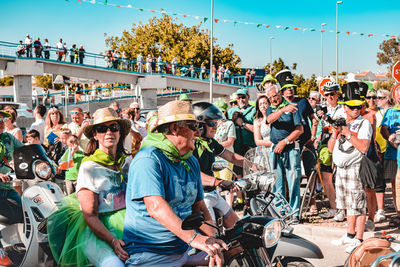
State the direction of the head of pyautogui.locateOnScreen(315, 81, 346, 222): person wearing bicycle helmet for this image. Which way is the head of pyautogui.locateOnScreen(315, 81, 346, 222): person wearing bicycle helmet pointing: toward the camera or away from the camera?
toward the camera

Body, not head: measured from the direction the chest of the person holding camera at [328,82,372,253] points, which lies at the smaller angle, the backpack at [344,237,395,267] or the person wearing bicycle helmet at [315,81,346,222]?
the backpack

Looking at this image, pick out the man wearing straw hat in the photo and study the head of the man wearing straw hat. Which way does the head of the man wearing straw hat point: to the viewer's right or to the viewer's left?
to the viewer's right

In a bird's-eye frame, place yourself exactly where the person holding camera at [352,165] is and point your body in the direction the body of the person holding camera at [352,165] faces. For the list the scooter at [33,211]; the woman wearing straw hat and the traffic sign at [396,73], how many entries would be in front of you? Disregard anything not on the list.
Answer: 2

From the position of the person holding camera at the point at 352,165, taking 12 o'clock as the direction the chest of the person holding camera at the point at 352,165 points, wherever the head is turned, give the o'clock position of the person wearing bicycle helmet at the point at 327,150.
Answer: the person wearing bicycle helmet at the point at 327,150 is roughly at 4 o'clock from the person holding camera at the point at 352,165.

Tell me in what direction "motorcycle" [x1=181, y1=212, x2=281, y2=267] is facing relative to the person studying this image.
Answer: facing the viewer and to the right of the viewer

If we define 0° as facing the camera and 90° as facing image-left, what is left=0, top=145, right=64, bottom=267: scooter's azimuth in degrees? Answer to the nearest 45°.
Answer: approximately 315°

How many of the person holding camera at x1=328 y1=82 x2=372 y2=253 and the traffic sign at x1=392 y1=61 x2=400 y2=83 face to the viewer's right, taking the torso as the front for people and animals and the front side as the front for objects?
0

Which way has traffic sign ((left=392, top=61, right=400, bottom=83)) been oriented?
toward the camera

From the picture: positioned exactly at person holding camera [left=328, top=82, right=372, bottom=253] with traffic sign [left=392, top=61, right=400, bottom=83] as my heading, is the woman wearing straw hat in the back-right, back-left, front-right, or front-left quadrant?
back-left

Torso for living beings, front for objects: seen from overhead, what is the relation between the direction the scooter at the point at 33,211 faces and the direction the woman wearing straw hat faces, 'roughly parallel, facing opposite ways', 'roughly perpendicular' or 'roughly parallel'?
roughly parallel

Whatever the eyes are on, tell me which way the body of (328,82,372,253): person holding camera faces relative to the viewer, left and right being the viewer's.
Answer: facing the viewer and to the left of the viewer
